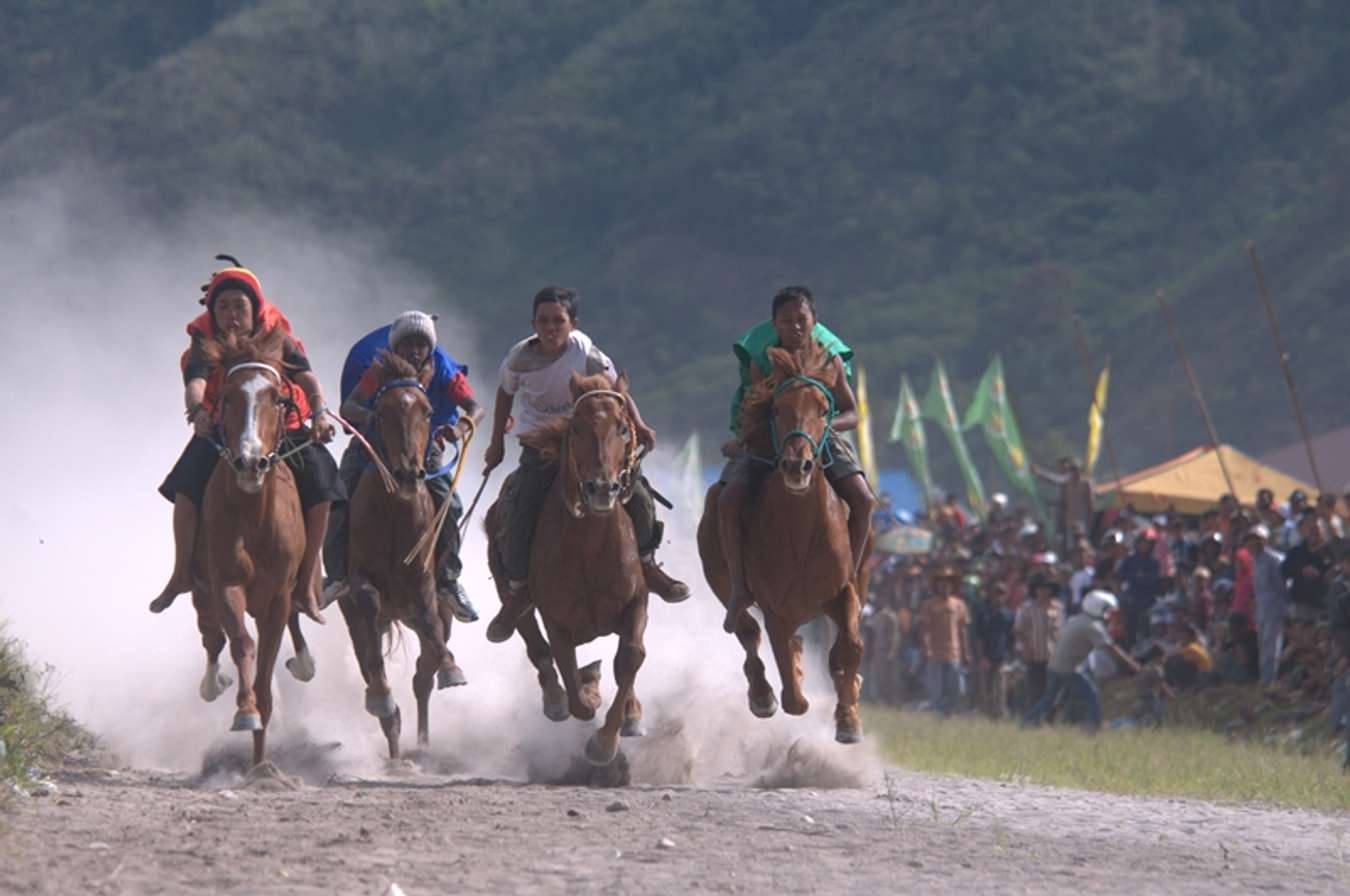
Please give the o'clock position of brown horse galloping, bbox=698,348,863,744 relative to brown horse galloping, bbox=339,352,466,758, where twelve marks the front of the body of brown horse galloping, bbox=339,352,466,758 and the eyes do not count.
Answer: brown horse galloping, bbox=698,348,863,744 is roughly at 10 o'clock from brown horse galloping, bbox=339,352,466,758.

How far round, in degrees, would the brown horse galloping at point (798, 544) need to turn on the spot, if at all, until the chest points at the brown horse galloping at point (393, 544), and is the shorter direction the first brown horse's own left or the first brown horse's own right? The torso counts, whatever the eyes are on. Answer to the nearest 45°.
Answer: approximately 90° to the first brown horse's own right

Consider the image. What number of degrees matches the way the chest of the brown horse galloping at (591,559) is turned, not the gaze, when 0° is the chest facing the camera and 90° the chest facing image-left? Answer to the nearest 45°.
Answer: approximately 0°

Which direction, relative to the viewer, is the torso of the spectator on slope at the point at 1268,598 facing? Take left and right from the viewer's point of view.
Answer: facing to the left of the viewer

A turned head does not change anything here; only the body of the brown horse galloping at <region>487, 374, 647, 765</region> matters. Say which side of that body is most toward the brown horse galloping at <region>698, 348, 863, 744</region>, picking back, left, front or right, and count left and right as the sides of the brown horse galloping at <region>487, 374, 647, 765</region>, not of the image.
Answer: left

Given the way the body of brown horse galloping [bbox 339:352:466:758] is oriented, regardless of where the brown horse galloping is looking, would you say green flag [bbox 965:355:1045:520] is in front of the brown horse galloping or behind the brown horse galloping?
behind
